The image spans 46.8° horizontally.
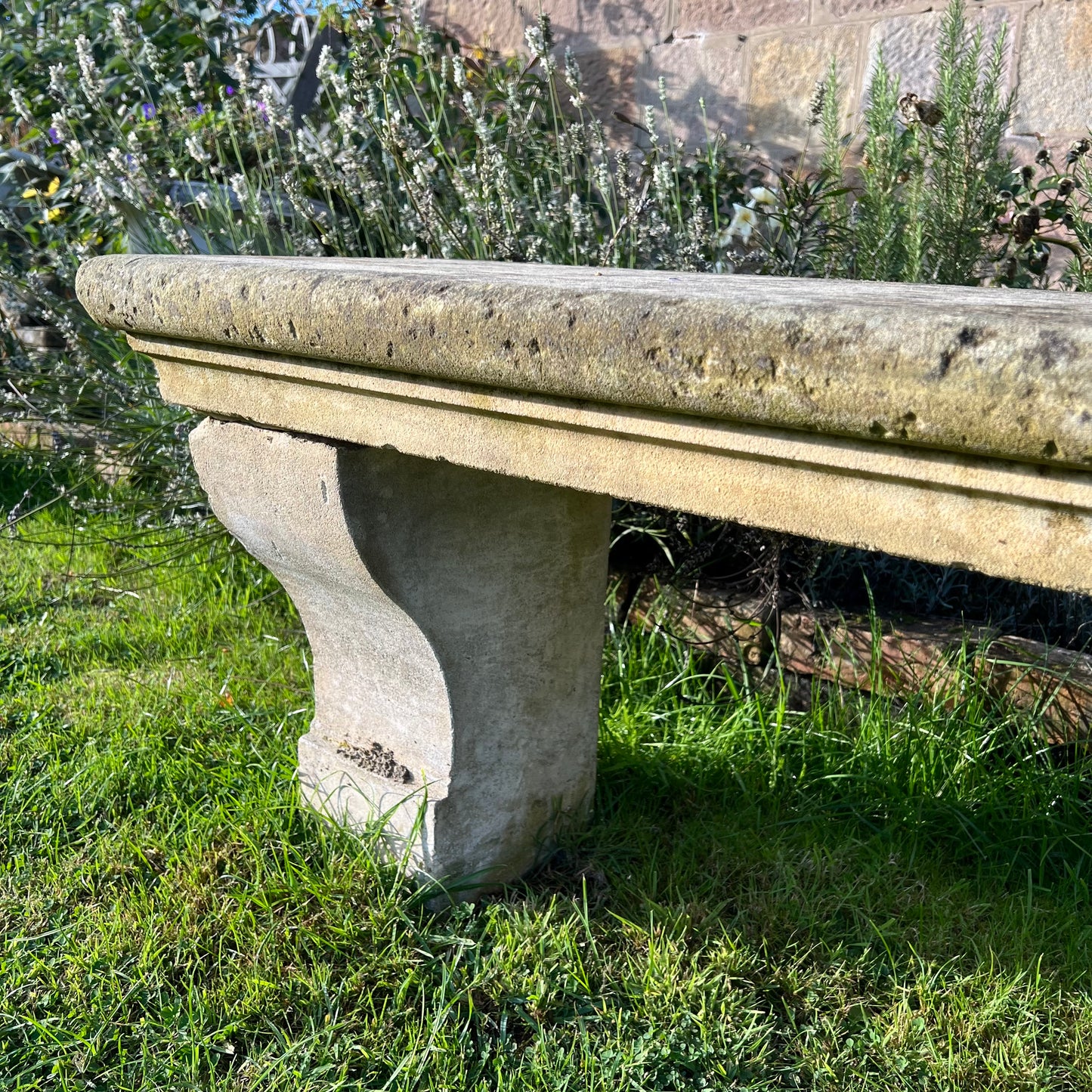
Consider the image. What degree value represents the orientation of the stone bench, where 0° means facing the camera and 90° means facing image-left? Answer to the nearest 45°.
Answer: approximately 45°

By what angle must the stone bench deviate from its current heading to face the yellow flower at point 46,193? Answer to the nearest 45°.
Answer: approximately 90° to its right

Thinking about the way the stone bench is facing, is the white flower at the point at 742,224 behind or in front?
behind

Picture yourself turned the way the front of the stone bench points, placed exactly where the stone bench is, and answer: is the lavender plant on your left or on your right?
on your right

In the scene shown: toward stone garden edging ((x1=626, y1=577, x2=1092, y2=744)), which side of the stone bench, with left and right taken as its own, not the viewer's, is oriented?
back
